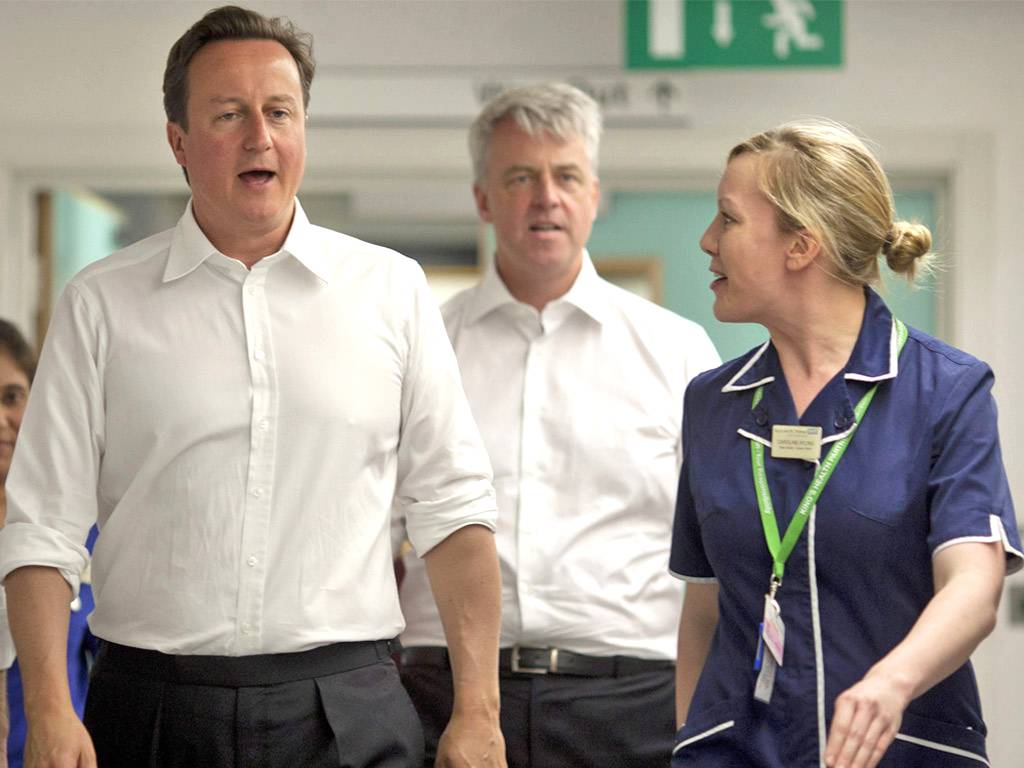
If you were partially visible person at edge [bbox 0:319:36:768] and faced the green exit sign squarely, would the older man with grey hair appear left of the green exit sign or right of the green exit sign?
right

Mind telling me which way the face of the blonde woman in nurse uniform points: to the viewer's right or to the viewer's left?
to the viewer's left

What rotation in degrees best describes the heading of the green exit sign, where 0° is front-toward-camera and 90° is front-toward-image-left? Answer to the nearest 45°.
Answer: approximately 0°

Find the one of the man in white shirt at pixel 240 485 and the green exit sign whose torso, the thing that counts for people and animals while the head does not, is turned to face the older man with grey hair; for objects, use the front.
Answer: the green exit sign

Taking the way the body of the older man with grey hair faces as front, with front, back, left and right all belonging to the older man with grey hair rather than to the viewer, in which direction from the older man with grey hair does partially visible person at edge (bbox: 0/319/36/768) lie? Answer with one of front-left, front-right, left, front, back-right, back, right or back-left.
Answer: right

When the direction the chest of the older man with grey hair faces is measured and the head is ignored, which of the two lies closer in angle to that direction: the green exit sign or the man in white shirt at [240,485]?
the man in white shirt

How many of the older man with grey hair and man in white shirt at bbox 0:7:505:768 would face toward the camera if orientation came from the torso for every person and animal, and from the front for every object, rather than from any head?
2

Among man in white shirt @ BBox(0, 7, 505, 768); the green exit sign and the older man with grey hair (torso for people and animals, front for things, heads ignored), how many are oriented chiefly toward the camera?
3

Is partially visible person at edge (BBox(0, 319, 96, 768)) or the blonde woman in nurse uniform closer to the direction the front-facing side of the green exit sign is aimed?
the blonde woman in nurse uniform

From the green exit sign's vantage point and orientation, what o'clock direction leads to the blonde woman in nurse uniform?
The blonde woman in nurse uniform is roughly at 12 o'clock from the green exit sign.

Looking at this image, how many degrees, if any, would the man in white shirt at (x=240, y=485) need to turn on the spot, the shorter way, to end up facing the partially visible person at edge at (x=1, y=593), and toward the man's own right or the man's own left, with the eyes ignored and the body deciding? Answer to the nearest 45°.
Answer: approximately 135° to the man's own right

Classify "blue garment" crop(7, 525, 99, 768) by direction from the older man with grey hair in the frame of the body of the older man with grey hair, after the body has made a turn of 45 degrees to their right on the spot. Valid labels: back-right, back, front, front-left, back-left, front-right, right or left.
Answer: front-right

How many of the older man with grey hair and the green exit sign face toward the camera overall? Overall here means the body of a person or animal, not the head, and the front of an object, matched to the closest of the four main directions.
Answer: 2
